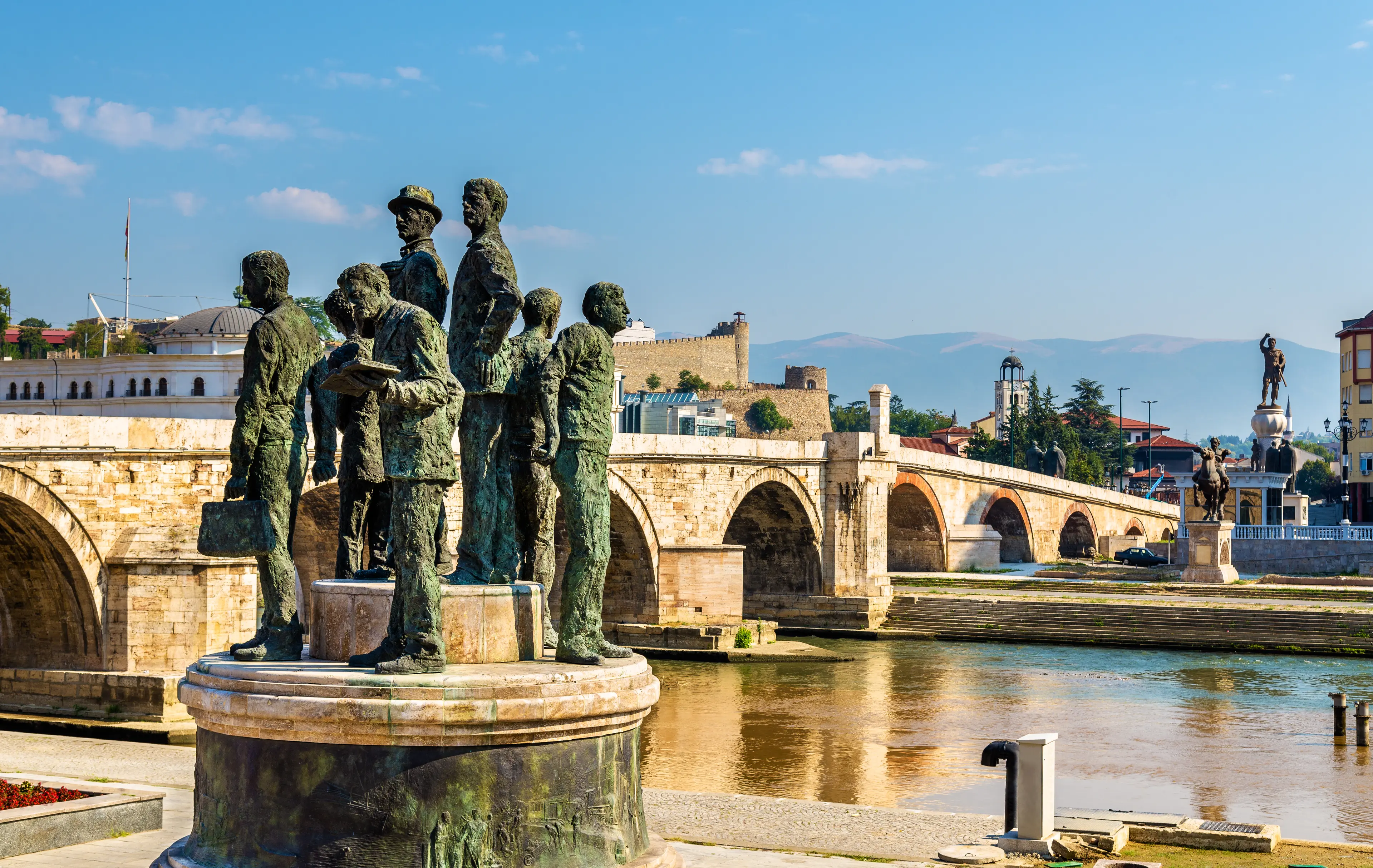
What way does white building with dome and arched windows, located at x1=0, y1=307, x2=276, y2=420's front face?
toward the camera

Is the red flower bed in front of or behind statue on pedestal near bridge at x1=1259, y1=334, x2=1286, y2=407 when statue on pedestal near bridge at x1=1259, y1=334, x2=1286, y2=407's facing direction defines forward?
in front

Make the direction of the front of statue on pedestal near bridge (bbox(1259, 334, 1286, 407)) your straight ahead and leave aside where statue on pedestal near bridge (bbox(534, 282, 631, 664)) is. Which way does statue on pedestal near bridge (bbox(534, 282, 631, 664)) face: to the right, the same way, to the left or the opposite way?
to the left

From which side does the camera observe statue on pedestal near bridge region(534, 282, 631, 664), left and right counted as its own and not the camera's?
right

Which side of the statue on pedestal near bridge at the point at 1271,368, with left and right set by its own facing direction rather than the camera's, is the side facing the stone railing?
front

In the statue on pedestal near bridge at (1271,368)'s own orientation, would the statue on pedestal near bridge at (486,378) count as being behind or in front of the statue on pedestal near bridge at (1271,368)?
in front

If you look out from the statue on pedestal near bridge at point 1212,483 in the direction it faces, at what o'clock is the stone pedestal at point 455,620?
The stone pedestal is roughly at 12 o'clock from the statue on pedestal near bridge.

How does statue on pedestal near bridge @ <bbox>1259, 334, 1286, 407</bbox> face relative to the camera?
toward the camera

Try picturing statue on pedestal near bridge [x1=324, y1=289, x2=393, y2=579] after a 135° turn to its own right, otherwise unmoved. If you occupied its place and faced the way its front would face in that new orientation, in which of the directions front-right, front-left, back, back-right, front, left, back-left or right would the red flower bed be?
back-left

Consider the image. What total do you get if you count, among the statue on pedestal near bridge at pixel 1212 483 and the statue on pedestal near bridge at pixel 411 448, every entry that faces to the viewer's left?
1

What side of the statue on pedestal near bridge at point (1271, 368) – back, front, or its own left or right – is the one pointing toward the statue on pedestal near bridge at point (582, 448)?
front
